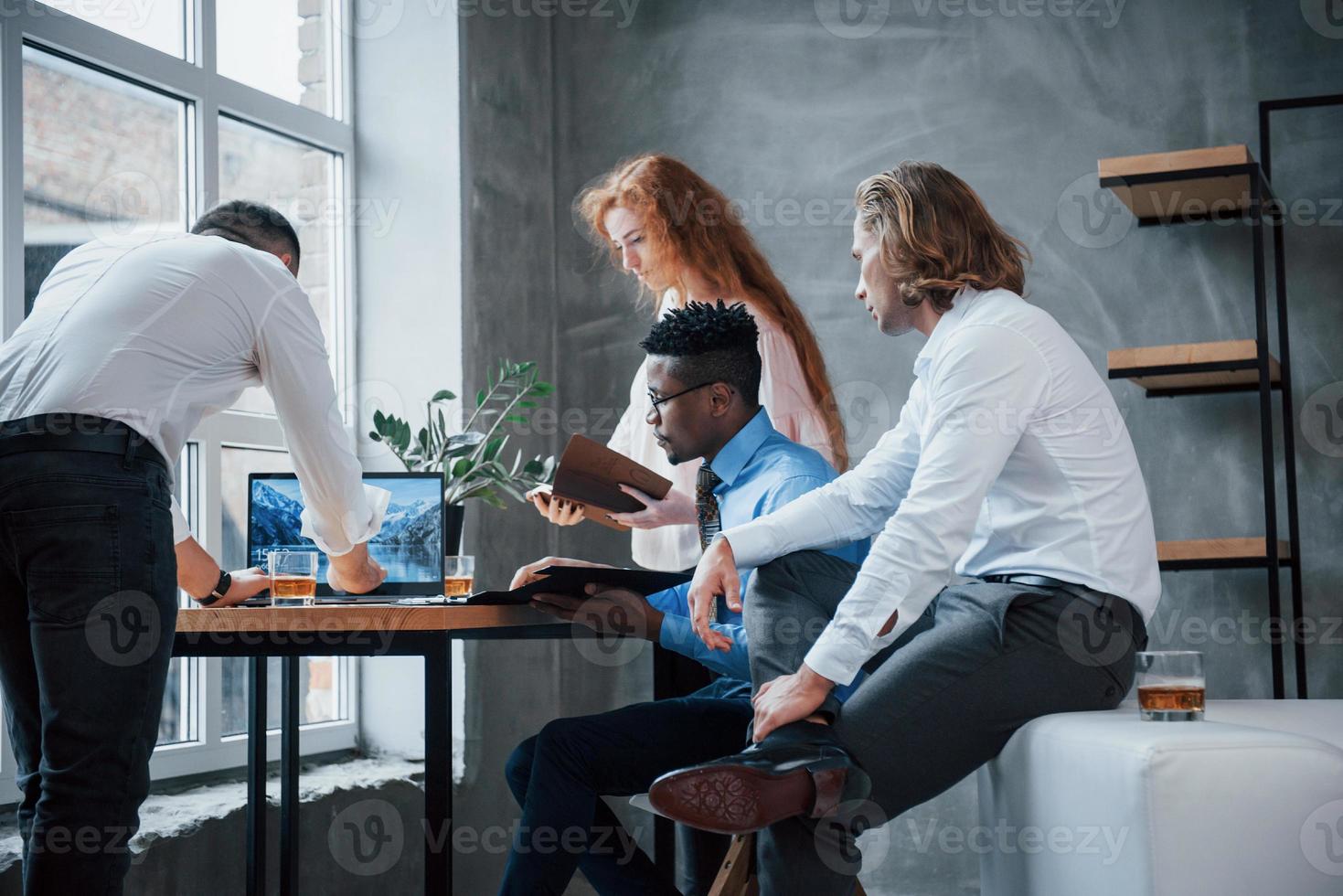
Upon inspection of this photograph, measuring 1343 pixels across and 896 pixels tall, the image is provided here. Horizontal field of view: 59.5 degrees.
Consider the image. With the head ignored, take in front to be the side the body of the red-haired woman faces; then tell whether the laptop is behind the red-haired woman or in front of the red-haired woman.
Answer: in front

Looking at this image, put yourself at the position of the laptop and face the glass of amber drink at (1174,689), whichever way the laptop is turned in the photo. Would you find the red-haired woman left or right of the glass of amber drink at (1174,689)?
left

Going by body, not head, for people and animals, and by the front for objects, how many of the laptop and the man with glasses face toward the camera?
1

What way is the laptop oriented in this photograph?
toward the camera

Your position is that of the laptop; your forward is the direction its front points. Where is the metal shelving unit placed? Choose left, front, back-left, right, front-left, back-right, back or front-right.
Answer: left

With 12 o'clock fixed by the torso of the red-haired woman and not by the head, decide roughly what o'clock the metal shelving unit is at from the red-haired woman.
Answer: The metal shelving unit is roughly at 7 o'clock from the red-haired woman.

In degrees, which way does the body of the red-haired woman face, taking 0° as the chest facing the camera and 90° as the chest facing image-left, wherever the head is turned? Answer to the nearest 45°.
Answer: approximately 45°

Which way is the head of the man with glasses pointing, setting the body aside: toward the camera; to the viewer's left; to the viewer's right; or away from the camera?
to the viewer's left

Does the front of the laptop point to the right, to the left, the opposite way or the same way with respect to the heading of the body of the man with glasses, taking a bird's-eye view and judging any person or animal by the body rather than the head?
to the left

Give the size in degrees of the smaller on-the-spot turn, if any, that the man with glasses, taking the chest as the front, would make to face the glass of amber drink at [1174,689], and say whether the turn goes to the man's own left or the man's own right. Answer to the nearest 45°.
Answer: approximately 135° to the man's own left

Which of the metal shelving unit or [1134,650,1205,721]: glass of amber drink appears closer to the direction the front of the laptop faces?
the glass of amber drink

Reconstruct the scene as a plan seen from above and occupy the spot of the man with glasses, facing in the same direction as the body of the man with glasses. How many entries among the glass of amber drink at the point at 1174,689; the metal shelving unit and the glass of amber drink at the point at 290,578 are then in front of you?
1

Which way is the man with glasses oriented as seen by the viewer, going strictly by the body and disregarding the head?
to the viewer's left

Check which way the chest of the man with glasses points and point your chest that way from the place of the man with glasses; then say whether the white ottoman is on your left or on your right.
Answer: on your left
